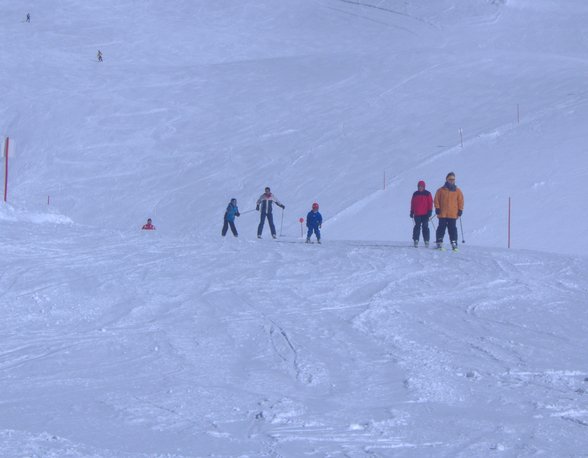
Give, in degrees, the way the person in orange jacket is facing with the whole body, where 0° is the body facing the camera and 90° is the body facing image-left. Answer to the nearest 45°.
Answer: approximately 0°

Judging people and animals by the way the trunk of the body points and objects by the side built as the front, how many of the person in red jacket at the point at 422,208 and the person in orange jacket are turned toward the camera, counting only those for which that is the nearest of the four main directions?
2

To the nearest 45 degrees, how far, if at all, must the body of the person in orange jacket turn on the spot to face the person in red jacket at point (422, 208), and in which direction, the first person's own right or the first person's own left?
approximately 135° to the first person's own right

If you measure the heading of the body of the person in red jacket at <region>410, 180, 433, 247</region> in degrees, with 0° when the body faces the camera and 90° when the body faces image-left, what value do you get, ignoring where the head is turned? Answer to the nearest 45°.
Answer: approximately 0°

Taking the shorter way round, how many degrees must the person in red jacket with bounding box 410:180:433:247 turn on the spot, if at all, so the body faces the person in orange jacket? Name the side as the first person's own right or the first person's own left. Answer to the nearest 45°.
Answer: approximately 45° to the first person's own left
